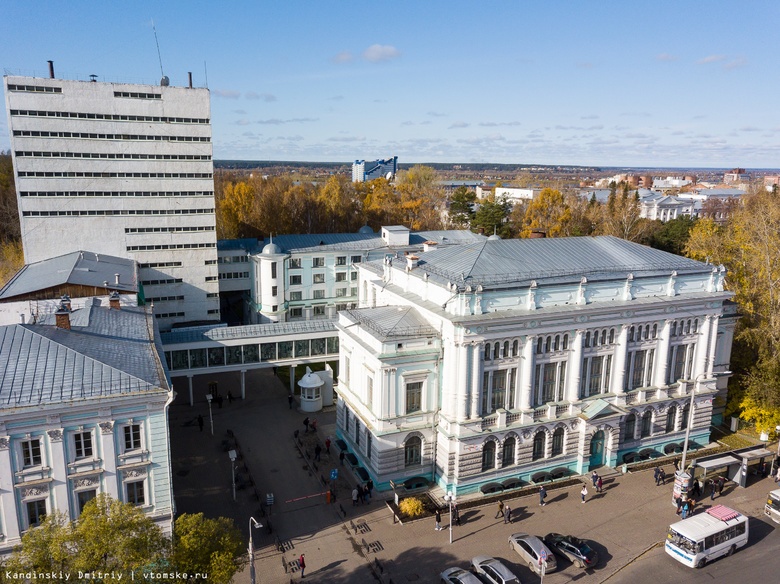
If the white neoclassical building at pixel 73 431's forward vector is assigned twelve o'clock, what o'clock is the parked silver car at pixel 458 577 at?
The parked silver car is roughly at 10 o'clock from the white neoclassical building.

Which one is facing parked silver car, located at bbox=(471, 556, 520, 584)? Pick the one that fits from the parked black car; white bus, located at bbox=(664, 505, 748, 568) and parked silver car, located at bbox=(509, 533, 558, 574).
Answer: the white bus

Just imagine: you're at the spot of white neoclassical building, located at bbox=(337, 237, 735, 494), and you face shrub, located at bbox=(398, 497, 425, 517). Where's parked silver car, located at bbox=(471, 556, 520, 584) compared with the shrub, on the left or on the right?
left

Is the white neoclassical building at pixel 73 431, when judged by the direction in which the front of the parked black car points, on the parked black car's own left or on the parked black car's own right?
on the parked black car's own left

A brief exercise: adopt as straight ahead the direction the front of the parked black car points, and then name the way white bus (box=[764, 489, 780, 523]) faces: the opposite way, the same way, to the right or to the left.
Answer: to the left

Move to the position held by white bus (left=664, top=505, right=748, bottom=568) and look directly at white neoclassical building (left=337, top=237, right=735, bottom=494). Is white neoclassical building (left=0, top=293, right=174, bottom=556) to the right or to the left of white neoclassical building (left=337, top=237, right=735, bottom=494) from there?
left

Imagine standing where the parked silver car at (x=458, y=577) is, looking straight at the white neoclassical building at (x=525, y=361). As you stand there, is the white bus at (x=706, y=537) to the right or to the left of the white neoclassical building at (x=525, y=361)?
right

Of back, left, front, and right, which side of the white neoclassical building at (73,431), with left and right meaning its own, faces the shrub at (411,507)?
left

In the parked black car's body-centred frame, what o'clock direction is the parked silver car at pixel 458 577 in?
The parked silver car is roughly at 9 o'clock from the parked black car.

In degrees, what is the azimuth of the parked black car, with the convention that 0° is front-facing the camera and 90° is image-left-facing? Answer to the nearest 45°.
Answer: approximately 135°

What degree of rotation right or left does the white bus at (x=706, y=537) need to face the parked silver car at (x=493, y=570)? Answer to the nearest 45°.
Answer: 0° — it already faces it

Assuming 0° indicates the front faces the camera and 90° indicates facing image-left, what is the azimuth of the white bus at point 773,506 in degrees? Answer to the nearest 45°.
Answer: approximately 45°

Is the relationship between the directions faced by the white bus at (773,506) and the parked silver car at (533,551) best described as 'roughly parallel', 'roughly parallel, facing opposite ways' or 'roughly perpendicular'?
roughly perpendicular
